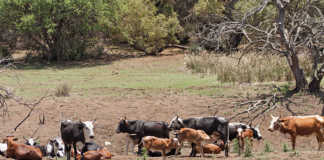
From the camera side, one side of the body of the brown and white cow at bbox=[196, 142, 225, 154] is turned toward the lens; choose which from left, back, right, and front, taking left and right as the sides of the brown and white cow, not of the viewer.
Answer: right

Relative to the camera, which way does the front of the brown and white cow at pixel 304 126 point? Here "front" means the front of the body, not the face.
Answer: to the viewer's left
